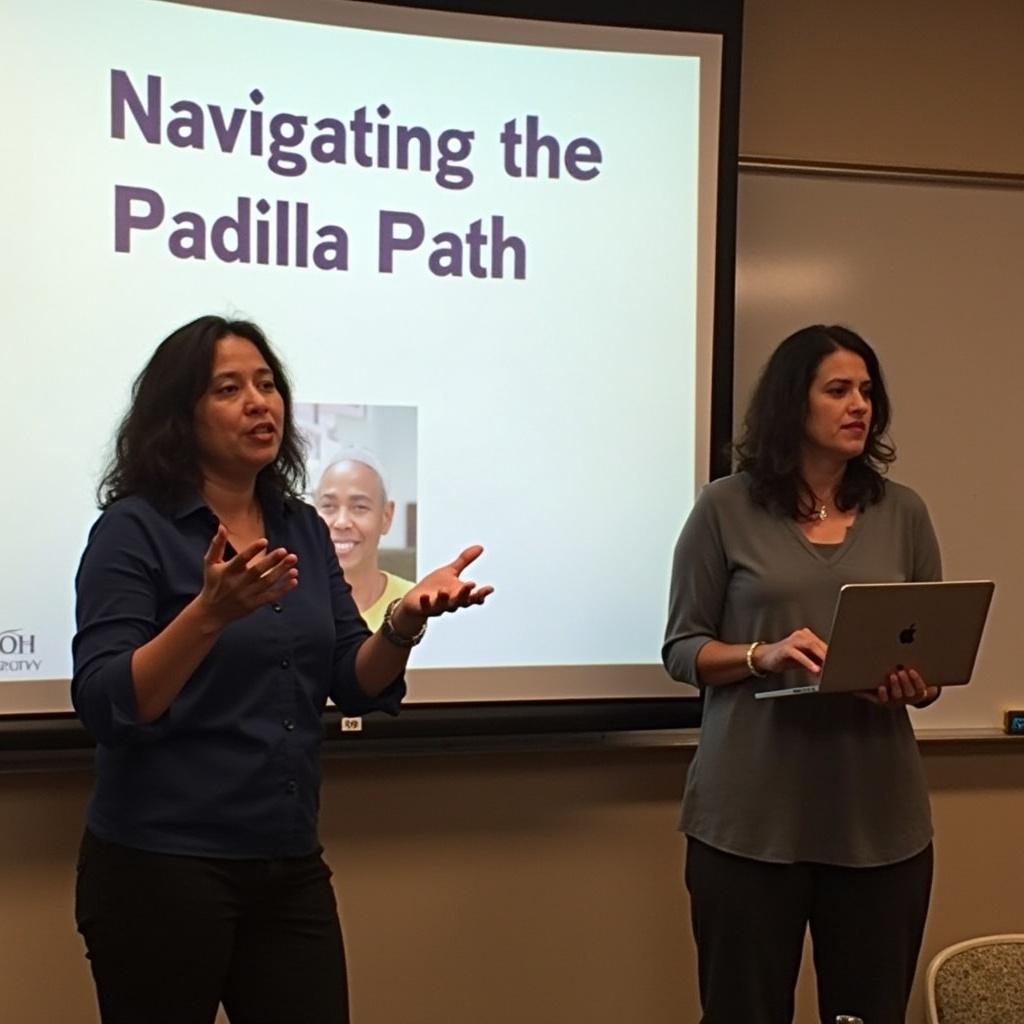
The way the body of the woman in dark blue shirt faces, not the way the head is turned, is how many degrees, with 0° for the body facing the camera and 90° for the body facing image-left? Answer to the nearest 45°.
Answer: approximately 315°

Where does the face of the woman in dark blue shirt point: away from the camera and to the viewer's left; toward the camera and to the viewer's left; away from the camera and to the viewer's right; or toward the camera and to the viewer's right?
toward the camera and to the viewer's right

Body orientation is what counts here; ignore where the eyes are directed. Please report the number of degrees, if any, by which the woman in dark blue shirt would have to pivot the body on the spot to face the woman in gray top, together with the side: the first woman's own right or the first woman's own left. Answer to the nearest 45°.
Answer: approximately 45° to the first woman's own left
